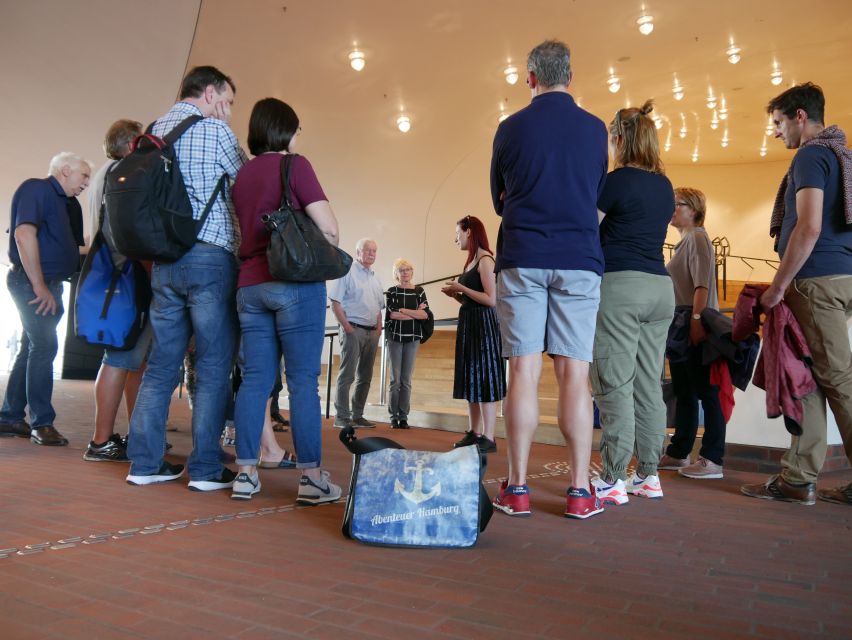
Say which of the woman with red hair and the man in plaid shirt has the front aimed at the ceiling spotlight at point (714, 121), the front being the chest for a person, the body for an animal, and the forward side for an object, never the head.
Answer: the man in plaid shirt

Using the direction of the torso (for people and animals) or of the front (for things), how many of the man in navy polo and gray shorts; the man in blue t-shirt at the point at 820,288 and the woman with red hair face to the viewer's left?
2

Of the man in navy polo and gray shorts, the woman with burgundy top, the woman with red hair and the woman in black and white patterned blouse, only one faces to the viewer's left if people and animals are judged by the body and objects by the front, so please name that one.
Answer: the woman with red hair

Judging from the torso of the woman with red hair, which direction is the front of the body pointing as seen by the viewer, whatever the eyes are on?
to the viewer's left

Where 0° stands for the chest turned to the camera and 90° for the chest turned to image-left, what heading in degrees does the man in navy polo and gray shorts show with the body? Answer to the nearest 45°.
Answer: approximately 180°

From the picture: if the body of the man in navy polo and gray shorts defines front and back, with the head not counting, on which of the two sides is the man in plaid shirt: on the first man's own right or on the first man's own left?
on the first man's own left

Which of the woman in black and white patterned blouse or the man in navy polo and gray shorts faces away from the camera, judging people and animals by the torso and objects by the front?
the man in navy polo and gray shorts

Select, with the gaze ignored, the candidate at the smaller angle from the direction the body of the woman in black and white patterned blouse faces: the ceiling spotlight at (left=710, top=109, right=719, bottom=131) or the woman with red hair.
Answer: the woman with red hair

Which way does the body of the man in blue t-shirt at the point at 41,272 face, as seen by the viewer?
to the viewer's right

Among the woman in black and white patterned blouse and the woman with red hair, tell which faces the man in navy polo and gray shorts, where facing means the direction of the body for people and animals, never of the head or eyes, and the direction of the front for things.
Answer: the woman in black and white patterned blouse

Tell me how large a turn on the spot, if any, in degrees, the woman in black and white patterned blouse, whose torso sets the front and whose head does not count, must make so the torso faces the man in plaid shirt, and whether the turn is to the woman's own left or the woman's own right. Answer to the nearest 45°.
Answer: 0° — they already face them

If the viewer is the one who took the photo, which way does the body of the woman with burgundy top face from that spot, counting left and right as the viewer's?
facing away from the viewer and to the right of the viewer

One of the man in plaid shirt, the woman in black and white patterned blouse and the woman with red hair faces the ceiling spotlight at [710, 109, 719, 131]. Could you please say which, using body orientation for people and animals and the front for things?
the man in plaid shirt

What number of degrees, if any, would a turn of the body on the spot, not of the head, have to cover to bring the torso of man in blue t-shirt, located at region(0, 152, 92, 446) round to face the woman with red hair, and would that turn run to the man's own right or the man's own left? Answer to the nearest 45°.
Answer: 0° — they already face them

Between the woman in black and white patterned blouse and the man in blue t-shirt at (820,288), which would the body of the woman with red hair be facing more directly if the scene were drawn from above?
the woman in black and white patterned blouse

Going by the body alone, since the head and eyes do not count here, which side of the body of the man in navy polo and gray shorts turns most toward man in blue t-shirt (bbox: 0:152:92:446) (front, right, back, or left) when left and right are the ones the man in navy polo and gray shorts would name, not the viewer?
left
